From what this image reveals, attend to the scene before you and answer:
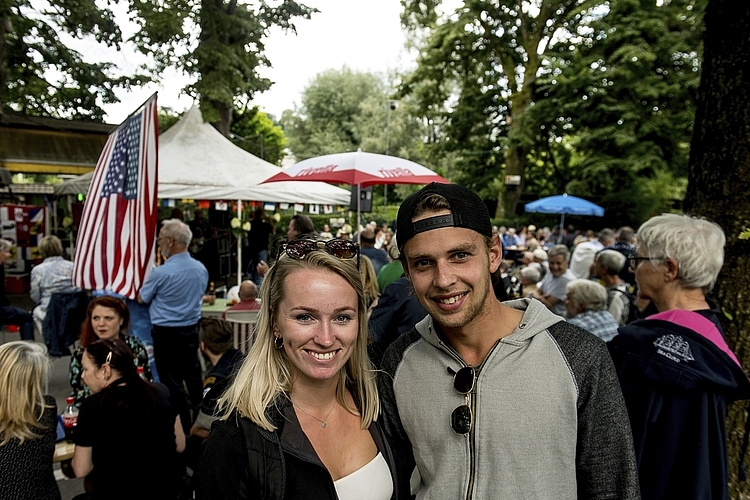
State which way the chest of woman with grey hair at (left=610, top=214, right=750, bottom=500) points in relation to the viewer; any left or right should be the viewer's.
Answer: facing away from the viewer and to the left of the viewer

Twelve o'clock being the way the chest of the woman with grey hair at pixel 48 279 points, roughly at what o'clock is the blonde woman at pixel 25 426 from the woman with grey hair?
The blonde woman is roughly at 6 o'clock from the woman with grey hair.

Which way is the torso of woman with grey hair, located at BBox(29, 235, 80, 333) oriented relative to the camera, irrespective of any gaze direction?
away from the camera

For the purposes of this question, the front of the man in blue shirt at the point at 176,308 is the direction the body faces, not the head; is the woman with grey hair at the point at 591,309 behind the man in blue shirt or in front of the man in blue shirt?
behind

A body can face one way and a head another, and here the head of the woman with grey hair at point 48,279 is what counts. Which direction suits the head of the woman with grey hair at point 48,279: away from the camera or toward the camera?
away from the camera

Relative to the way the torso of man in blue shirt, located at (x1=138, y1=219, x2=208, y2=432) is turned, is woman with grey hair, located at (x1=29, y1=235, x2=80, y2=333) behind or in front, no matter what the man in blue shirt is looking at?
in front

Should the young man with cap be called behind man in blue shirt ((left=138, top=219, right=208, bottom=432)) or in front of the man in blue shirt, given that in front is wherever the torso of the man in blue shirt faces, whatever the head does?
behind

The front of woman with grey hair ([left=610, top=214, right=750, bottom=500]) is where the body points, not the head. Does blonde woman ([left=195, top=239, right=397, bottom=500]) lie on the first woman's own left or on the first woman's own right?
on the first woman's own left

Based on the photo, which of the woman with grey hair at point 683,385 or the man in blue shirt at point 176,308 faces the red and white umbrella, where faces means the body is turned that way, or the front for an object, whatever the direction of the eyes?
the woman with grey hair

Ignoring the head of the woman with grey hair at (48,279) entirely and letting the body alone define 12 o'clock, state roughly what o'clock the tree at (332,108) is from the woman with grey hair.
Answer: The tree is roughly at 1 o'clock from the woman with grey hair.

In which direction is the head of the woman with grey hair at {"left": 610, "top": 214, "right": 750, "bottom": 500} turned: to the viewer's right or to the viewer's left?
to the viewer's left
